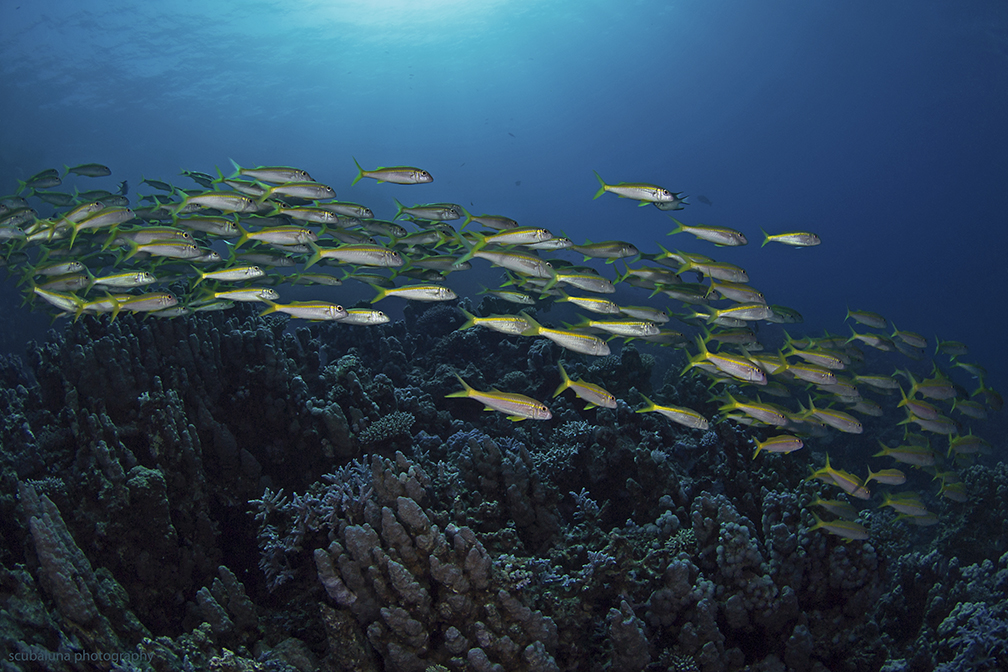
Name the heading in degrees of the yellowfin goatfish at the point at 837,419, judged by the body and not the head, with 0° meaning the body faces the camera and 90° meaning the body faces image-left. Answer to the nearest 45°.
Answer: approximately 270°

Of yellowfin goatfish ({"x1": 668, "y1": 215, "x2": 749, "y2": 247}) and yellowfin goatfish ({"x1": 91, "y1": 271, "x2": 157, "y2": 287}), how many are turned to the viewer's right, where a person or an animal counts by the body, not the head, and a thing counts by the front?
2

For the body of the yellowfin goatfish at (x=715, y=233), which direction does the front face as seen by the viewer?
to the viewer's right

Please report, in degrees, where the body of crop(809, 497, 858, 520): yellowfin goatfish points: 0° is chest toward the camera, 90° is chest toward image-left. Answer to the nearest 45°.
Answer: approximately 270°

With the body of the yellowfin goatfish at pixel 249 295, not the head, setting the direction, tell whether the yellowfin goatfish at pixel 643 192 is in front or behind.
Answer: in front

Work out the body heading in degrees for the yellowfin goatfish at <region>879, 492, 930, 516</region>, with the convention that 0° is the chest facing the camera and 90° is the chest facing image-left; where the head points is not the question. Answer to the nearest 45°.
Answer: approximately 270°

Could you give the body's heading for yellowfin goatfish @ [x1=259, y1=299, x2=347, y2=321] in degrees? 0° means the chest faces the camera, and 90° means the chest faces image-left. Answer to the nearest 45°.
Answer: approximately 270°

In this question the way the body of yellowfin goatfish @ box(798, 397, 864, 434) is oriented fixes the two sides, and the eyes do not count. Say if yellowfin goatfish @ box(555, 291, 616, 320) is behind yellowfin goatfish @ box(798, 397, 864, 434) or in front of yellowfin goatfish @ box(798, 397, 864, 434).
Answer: behind

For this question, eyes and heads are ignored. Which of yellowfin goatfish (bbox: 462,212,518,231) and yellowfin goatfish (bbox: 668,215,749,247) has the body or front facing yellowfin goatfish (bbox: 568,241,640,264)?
yellowfin goatfish (bbox: 462,212,518,231)

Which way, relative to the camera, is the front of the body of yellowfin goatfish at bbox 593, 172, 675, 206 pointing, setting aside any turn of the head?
to the viewer's right

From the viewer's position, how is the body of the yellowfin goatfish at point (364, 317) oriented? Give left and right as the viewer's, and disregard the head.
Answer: facing to the right of the viewer
